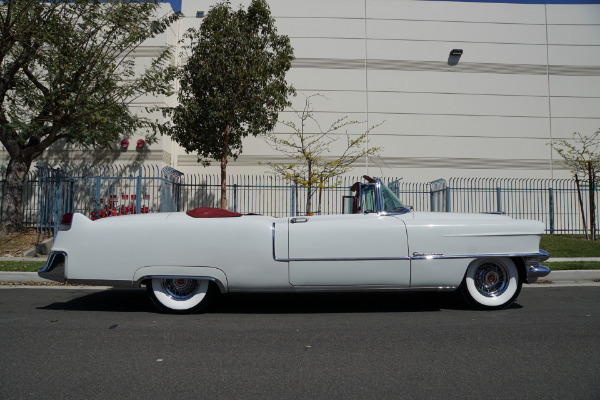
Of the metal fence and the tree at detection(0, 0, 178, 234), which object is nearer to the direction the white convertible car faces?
the metal fence

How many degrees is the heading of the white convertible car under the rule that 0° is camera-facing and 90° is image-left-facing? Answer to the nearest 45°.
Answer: approximately 270°

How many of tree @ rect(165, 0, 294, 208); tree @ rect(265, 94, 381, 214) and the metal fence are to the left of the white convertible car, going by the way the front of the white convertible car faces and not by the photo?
3

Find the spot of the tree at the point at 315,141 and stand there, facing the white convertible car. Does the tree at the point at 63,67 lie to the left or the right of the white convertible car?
right

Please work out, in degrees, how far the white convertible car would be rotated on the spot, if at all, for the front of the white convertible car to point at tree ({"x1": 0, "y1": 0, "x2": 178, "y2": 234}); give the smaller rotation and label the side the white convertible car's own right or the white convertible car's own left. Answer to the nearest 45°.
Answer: approximately 135° to the white convertible car's own left

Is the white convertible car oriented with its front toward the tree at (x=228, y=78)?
no

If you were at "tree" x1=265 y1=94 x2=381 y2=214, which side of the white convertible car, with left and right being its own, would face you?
left

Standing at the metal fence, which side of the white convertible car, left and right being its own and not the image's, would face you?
left

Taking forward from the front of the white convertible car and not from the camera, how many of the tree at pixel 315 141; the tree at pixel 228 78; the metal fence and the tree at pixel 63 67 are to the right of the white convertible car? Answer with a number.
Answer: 0
